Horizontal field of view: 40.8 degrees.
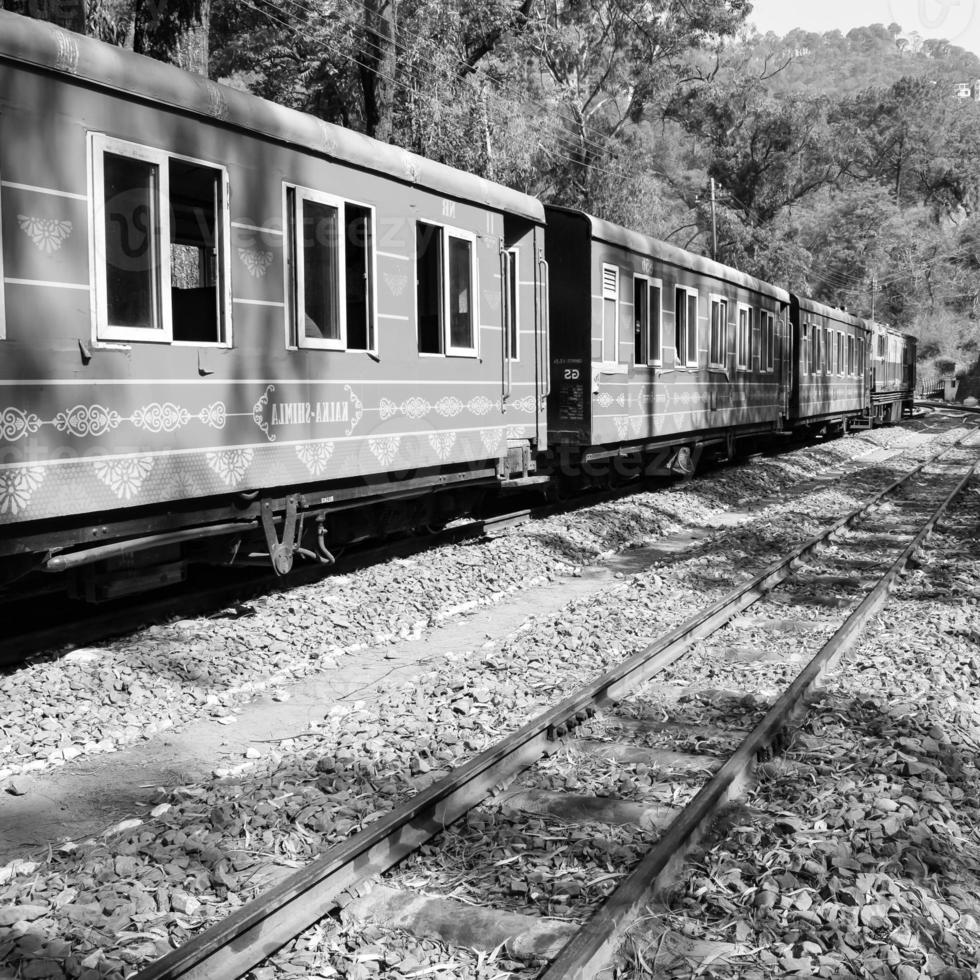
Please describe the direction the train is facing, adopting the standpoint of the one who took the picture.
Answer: facing away from the viewer and to the right of the viewer
